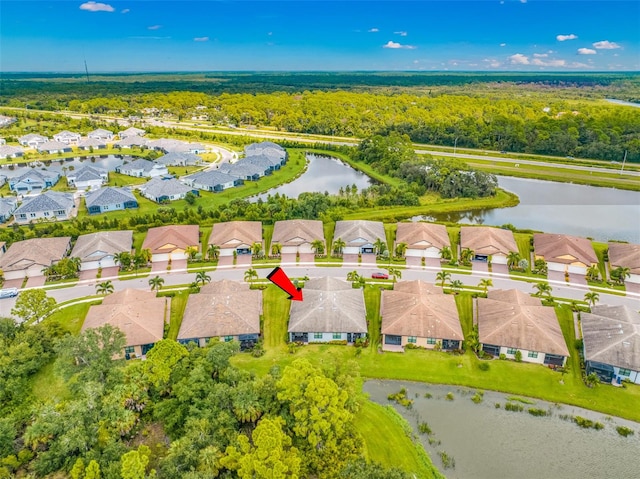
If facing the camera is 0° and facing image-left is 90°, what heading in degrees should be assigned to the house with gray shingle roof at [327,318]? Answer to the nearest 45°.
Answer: approximately 180°

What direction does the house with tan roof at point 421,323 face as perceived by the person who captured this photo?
facing away from the viewer

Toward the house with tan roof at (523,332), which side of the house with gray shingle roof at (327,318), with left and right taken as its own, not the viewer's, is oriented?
right

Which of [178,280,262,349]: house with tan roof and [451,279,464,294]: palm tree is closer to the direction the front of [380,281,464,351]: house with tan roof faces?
the palm tree

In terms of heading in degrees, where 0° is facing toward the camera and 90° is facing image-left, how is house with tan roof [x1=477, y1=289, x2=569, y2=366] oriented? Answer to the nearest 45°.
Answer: approximately 180°

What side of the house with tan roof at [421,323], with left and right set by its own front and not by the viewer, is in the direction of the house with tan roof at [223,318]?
left

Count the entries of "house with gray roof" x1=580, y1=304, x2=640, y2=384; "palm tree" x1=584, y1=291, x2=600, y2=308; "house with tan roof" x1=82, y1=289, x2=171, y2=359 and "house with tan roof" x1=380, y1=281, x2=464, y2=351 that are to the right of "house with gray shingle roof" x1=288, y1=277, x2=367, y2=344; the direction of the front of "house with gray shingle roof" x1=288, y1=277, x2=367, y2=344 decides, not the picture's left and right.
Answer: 3
